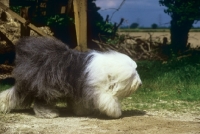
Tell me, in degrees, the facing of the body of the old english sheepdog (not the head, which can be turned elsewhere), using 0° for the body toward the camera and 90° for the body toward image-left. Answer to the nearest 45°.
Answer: approximately 270°

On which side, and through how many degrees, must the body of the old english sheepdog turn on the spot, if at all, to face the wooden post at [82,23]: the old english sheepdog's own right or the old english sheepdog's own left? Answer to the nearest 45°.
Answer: approximately 90° to the old english sheepdog's own left

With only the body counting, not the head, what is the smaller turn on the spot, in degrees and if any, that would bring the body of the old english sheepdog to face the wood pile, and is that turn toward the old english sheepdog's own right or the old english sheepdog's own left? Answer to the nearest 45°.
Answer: approximately 90° to the old english sheepdog's own left
